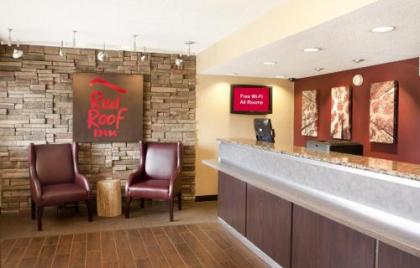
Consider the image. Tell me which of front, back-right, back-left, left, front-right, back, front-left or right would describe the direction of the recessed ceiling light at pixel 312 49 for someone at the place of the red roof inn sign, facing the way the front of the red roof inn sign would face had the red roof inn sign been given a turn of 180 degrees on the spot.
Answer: back-right

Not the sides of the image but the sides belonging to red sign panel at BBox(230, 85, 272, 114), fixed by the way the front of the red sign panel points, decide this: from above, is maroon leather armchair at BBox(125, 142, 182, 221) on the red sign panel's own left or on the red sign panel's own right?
on the red sign panel's own right

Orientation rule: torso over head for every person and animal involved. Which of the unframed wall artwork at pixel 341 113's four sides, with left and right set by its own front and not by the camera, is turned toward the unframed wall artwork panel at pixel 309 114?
right

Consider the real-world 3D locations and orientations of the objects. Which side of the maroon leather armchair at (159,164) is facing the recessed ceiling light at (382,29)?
left

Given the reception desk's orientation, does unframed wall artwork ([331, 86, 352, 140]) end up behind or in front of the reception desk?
behind

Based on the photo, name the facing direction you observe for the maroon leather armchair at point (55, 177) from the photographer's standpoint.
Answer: facing the viewer and to the right of the viewer

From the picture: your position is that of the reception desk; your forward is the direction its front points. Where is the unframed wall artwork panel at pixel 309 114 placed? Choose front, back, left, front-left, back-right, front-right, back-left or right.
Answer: back-right

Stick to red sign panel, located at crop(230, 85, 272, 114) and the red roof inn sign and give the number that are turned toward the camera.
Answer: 2

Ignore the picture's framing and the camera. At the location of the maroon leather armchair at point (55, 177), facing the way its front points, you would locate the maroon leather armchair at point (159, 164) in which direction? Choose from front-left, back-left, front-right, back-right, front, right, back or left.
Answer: front-left

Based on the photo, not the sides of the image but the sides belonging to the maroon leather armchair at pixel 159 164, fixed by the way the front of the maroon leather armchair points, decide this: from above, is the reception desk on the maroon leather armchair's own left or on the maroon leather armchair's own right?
on the maroon leather armchair's own left

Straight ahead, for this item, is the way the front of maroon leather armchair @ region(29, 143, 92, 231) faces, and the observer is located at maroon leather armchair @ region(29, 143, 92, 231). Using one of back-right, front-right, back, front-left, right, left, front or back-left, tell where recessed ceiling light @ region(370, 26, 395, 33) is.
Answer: front

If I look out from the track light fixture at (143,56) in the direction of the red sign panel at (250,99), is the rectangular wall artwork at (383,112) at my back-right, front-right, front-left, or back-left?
front-right

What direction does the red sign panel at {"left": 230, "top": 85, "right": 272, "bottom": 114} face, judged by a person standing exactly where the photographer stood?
facing the viewer

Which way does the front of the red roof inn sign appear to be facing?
toward the camera

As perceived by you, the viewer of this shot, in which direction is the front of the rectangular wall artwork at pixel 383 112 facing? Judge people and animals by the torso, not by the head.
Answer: facing the viewer and to the left of the viewer

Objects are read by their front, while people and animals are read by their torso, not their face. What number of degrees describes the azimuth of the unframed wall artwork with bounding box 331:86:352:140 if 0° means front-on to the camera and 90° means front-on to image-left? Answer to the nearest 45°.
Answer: approximately 45°

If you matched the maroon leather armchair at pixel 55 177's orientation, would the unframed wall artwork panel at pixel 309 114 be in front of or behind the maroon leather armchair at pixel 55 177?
in front
